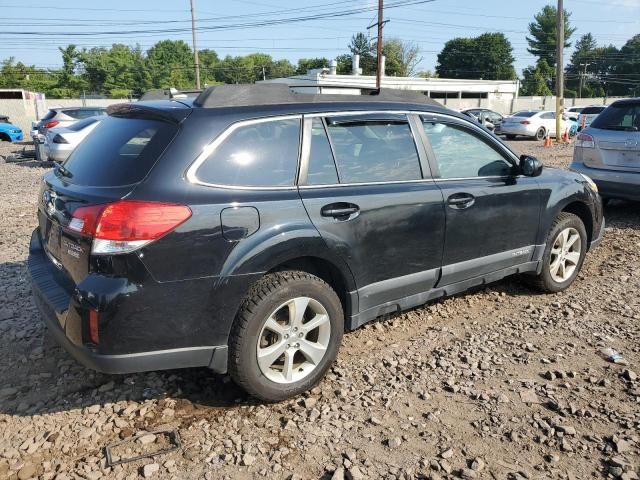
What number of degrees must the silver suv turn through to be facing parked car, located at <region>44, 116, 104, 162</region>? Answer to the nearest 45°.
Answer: approximately 90° to its left

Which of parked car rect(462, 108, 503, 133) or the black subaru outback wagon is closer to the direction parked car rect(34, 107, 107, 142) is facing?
the parked car

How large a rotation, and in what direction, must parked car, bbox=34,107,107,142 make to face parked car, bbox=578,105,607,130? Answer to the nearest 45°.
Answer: approximately 45° to its right

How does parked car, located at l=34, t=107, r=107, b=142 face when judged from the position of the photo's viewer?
facing away from the viewer and to the right of the viewer

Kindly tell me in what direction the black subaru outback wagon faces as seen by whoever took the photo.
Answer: facing away from the viewer and to the right of the viewer

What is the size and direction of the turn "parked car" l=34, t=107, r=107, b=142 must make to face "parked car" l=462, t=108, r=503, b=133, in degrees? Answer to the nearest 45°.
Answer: approximately 45° to its right

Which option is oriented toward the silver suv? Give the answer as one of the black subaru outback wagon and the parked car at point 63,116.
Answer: the black subaru outback wagon

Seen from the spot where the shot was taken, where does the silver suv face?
facing away from the viewer
